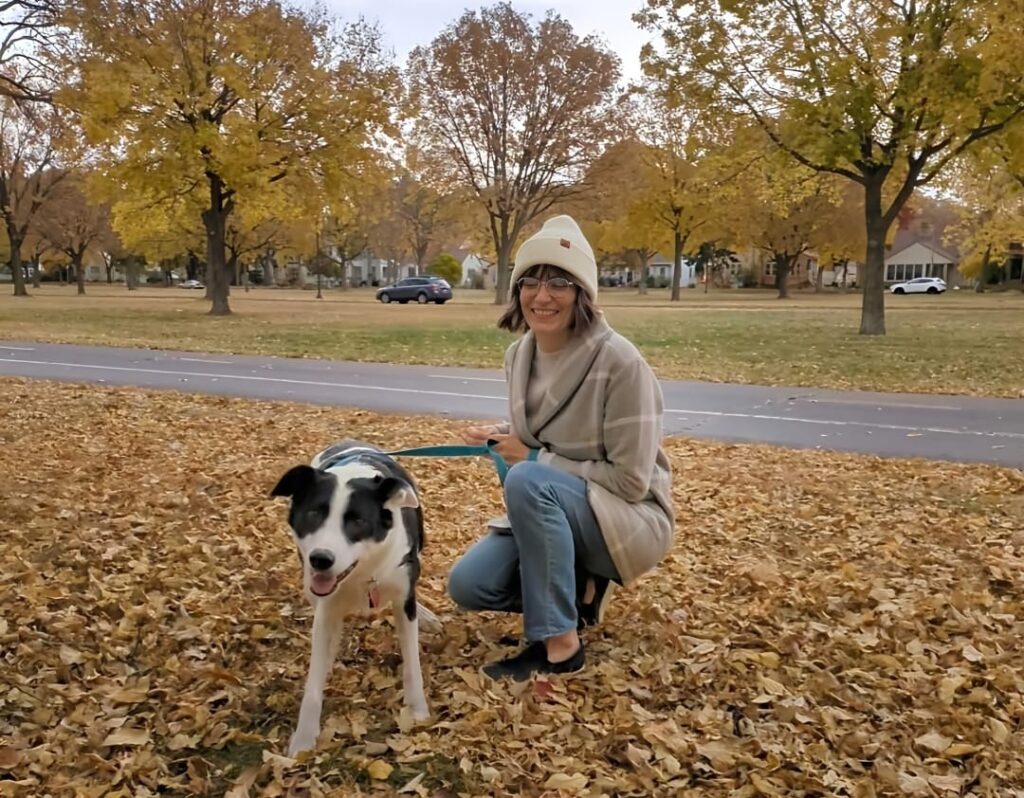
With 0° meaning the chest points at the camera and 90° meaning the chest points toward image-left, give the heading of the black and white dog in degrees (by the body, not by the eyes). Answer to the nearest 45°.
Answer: approximately 0°

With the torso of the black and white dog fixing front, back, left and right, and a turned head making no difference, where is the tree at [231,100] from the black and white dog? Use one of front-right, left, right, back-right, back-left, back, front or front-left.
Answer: back

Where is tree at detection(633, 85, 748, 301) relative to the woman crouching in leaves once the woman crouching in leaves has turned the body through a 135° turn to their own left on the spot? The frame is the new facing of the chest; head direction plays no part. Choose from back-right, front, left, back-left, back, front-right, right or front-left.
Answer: left

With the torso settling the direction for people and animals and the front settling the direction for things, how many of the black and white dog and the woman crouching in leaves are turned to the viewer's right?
0

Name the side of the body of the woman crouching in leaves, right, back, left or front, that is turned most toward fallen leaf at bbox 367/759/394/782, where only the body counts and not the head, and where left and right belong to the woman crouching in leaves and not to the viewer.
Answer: front

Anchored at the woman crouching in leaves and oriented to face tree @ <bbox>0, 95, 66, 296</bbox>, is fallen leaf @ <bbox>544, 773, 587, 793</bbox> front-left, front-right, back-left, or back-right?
back-left

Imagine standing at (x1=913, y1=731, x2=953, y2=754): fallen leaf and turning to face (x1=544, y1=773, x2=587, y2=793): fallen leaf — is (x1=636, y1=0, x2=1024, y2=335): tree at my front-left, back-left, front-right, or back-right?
back-right

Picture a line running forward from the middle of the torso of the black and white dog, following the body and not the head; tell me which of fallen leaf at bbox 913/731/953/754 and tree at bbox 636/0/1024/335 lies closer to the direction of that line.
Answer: the fallen leaf

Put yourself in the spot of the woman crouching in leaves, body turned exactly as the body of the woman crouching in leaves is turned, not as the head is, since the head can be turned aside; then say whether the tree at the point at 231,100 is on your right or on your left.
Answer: on your right

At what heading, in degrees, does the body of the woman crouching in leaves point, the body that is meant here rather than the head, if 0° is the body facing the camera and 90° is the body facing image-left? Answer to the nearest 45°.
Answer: approximately 45°
